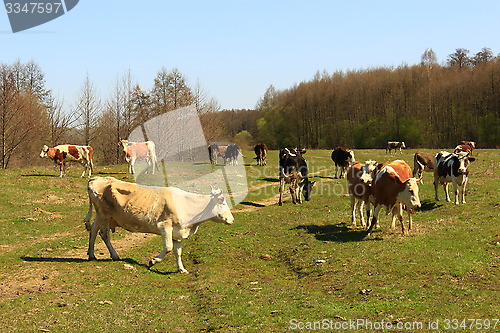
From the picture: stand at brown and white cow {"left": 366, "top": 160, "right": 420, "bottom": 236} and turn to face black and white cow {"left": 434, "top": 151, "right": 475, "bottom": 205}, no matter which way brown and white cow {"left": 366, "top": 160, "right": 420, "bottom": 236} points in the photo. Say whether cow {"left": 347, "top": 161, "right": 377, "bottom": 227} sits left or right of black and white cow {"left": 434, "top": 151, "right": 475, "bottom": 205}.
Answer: left

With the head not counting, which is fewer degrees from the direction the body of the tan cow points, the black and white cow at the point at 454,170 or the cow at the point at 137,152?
the black and white cow

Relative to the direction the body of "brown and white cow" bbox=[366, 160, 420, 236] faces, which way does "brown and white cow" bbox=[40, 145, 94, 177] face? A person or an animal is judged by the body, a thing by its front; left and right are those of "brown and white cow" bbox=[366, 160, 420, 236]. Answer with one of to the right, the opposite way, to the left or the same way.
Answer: to the right

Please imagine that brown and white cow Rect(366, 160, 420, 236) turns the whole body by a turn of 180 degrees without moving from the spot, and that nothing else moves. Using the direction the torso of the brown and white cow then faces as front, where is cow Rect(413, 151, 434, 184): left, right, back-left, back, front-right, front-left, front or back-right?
front-right

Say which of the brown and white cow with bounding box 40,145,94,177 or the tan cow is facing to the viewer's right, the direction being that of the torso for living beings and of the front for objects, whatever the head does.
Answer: the tan cow

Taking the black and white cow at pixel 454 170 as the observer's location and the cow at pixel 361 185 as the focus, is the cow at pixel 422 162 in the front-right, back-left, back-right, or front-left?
back-right

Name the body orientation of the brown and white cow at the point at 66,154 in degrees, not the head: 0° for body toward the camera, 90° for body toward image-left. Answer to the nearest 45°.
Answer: approximately 90°

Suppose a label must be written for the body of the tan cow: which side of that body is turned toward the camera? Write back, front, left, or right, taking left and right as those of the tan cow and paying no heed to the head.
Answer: right

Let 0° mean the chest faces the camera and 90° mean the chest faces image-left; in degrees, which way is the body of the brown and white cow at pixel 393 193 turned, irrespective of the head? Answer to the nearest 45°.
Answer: approximately 315°

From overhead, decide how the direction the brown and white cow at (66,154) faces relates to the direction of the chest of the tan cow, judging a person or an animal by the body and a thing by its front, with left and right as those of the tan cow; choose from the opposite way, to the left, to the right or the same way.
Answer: the opposite way

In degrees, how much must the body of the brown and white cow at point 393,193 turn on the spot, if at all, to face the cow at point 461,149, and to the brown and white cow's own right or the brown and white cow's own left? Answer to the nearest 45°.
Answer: approximately 135° to the brown and white cow's own left

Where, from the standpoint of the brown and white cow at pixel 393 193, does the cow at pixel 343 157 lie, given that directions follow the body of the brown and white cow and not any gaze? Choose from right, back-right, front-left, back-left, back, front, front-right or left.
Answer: back-left
